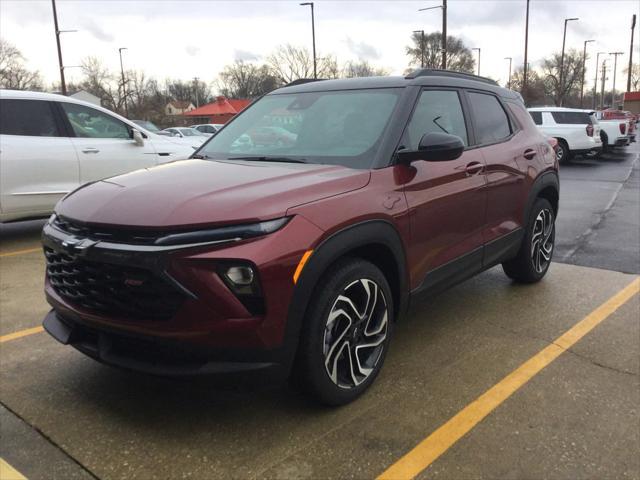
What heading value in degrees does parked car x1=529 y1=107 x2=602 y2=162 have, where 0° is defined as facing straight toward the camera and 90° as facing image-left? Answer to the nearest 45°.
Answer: approximately 135°

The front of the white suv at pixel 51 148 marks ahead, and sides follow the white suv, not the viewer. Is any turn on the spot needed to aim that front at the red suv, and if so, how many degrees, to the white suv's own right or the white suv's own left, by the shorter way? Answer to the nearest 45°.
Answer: approximately 90° to the white suv's own right

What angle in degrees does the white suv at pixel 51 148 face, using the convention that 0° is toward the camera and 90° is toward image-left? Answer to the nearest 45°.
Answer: approximately 270°

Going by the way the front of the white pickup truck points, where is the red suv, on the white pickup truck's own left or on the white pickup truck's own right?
on the white pickup truck's own left

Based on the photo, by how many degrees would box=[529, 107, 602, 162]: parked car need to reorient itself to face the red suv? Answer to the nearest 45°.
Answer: approximately 135° to its left

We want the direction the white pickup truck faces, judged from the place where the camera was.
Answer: facing away from the viewer and to the left of the viewer

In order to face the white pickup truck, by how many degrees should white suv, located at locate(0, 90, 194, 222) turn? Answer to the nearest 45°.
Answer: approximately 45° to its left

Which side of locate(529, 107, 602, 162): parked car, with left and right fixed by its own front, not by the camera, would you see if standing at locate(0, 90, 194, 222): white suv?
left

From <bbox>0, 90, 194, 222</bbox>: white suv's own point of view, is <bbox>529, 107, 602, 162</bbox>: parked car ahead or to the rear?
ahead

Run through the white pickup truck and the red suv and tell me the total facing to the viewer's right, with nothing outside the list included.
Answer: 0

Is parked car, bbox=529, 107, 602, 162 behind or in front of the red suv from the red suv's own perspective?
behind

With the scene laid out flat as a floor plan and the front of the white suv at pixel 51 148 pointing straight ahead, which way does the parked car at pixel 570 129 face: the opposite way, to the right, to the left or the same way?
to the left

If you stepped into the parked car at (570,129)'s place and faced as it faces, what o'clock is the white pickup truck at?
The white pickup truck is roughly at 2 o'clock from the parked car.

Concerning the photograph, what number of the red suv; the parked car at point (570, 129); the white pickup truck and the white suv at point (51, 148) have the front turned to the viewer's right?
1
